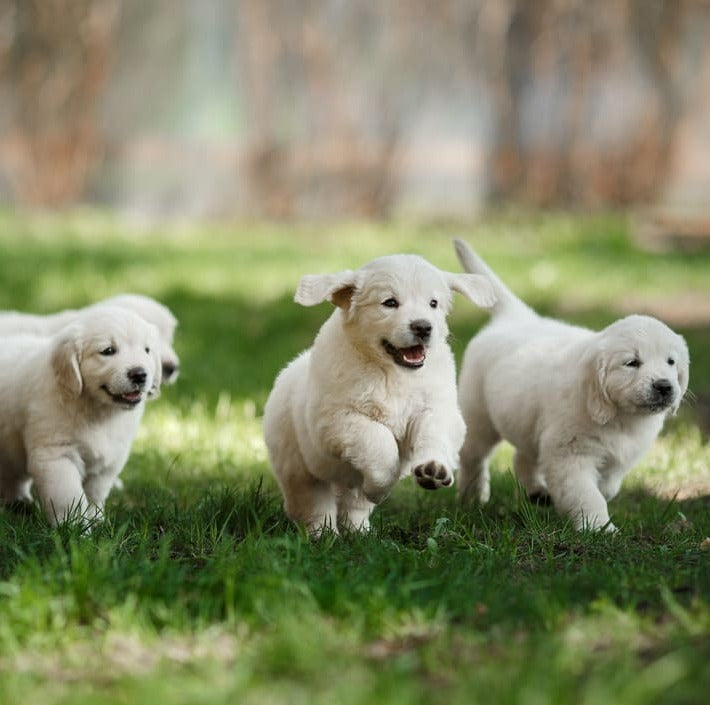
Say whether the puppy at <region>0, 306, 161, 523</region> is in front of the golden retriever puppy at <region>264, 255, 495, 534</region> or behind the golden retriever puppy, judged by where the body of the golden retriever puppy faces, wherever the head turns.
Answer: behind

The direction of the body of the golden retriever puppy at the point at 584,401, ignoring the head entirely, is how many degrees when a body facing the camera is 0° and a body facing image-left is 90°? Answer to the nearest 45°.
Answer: approximately 315°

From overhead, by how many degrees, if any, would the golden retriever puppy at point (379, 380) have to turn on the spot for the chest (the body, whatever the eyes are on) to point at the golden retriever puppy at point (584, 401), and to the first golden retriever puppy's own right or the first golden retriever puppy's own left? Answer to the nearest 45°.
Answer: approximately 90° to the first golden retriever puppy's own left

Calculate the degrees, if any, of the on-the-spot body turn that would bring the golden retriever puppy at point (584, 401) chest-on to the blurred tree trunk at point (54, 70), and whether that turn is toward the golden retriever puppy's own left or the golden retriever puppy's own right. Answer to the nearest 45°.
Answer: approximately 180°

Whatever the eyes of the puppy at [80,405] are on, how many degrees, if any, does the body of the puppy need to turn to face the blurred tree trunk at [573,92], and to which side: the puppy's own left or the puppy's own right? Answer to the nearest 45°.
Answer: approximately 90° to the puppy's own left

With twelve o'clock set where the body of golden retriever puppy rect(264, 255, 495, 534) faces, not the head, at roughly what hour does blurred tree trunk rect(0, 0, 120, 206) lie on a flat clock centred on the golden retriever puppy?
The blurred tree trunk is roughly at 7 o'clock from the golden retriever puppy.

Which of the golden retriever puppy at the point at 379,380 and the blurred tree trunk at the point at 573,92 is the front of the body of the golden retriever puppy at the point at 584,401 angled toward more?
the golden retriever puppy

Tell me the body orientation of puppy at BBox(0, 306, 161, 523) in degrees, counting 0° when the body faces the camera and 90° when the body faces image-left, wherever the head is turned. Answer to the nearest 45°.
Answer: approximately 315°

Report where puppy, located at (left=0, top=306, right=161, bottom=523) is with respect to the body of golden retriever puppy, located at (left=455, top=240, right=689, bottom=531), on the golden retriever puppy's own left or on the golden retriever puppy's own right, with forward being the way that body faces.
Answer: on the golden retriever puppy's own right

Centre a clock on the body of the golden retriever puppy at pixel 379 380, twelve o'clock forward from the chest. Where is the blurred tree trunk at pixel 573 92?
The blurred tree trunk is roughly at 8 o'clock from the golden retriever puppy.

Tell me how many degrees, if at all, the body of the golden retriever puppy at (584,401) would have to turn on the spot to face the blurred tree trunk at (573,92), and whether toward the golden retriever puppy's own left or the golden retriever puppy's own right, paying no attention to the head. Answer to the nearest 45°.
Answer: approximately 135° to the golden retriever puppy's own left
